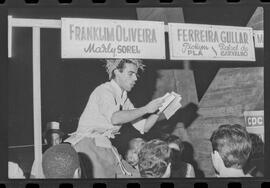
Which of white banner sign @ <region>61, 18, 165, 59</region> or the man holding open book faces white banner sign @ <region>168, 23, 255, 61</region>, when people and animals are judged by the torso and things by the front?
the man holding open book

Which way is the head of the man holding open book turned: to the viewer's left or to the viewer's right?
to the viewer's right

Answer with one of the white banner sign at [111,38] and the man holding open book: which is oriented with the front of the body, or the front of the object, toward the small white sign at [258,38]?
the man holding open book

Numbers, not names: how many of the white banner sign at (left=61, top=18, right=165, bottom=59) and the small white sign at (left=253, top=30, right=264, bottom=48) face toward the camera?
2

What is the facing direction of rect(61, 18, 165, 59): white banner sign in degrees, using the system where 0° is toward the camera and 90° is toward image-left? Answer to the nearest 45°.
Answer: approximately 0°

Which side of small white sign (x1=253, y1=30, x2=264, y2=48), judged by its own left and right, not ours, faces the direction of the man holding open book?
right

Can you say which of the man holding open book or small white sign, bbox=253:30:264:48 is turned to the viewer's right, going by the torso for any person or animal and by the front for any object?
the man holding open book

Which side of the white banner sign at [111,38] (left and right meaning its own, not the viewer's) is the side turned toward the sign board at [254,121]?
left

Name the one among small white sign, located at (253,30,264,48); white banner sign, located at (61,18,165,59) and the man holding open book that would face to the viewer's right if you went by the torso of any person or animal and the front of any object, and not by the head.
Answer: the man holding open book
